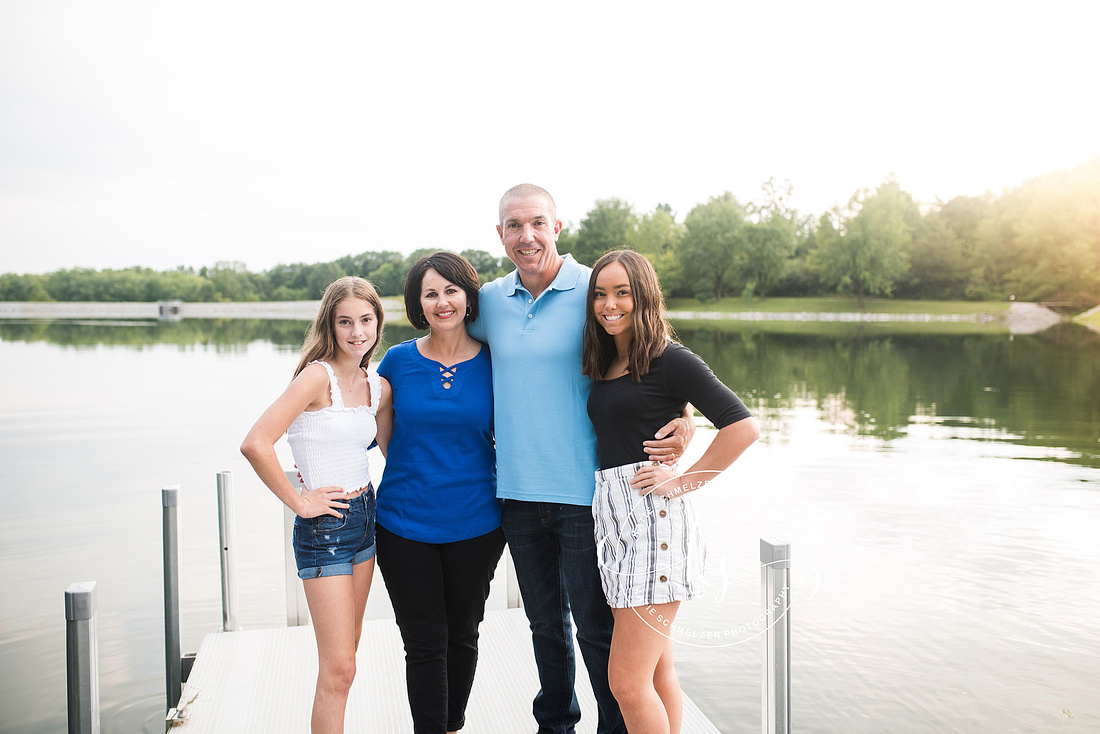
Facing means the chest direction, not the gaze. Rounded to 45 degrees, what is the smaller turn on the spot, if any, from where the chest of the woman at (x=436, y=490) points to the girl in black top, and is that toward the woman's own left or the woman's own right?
approximately 45° to the woman's own left

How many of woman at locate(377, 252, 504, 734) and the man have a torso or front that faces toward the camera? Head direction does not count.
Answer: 2

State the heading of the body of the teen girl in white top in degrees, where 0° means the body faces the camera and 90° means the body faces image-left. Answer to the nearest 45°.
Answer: approximately 315°

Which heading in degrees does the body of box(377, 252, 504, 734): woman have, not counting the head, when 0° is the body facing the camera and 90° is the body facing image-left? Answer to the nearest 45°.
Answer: approximately 0°
